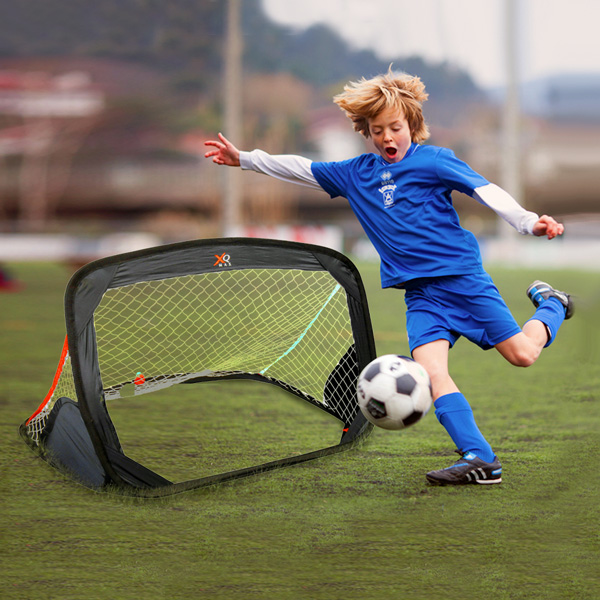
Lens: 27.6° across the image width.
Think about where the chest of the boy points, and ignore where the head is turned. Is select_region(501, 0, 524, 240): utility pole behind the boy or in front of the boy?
behind

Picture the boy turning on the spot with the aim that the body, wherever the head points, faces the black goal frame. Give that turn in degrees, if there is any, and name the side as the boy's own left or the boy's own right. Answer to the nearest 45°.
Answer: approximately 45° to the boy's own right

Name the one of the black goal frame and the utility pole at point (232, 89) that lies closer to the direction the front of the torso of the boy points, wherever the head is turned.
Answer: the black goal frame

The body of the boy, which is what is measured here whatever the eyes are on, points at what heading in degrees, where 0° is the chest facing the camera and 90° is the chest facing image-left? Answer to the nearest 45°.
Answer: approximately 45°

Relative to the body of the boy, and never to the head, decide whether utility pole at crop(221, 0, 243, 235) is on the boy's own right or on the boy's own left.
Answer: on the boy's own right

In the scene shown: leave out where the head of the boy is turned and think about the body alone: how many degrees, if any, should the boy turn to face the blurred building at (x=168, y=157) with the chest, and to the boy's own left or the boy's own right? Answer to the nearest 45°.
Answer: approximately 135° to the boy's own right

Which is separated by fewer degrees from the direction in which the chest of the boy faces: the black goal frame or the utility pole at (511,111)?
the black goal frame
